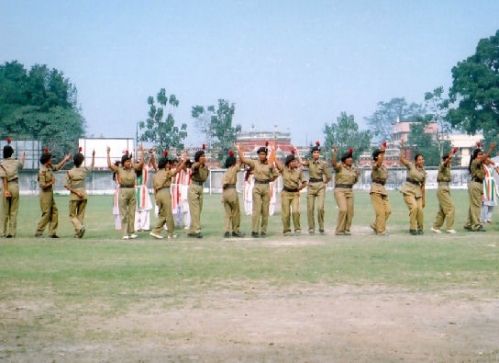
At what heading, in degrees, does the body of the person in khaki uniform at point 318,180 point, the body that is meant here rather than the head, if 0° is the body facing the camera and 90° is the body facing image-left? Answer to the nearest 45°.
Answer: approximately 0°
